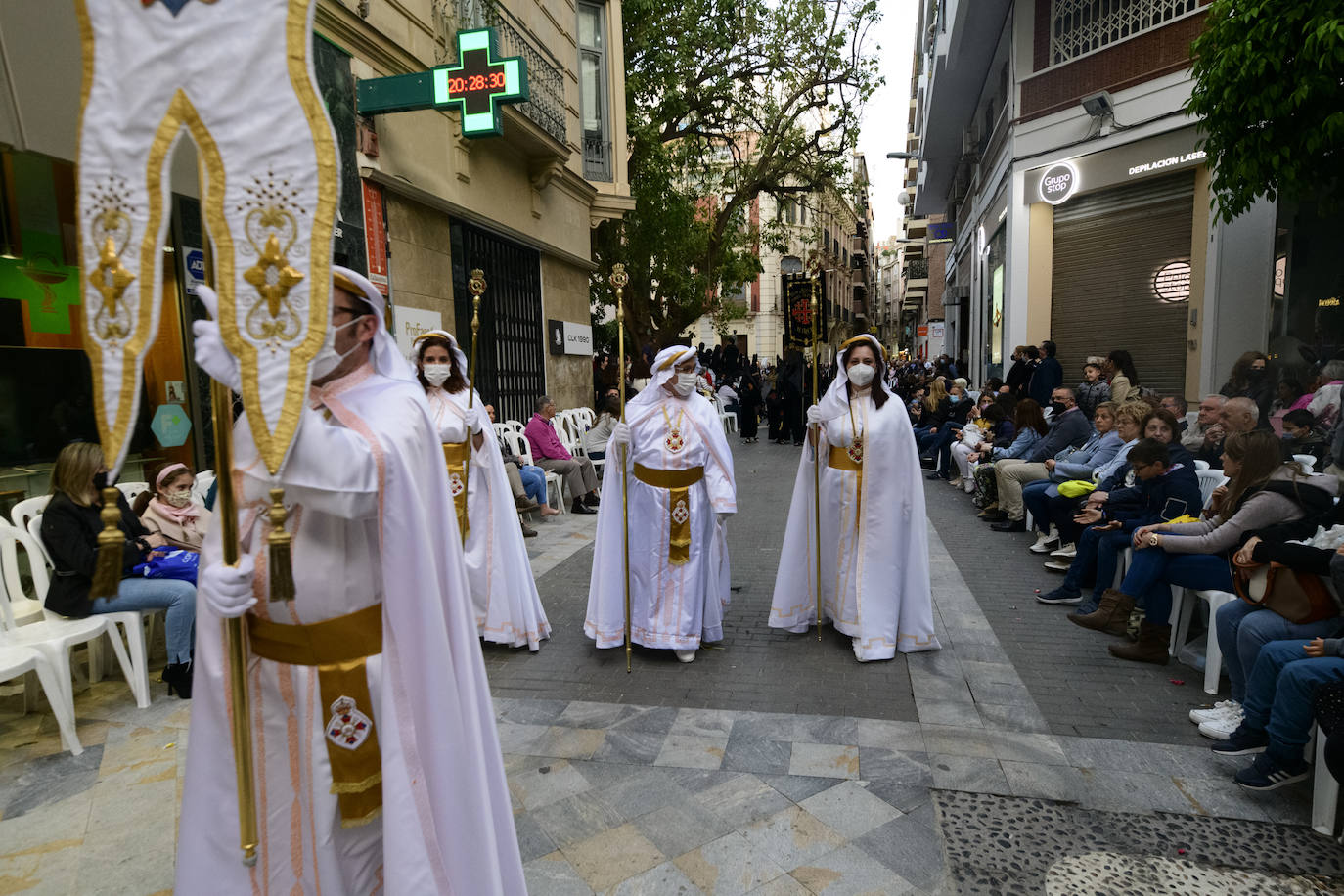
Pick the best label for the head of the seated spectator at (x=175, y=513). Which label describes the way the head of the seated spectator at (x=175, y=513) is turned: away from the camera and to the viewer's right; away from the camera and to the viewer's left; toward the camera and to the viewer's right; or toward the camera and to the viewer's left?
toward the camera and to the viewer's right

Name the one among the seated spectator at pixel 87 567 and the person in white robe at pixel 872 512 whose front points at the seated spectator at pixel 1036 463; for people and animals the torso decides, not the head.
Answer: the seated spectator at pixel 87 567

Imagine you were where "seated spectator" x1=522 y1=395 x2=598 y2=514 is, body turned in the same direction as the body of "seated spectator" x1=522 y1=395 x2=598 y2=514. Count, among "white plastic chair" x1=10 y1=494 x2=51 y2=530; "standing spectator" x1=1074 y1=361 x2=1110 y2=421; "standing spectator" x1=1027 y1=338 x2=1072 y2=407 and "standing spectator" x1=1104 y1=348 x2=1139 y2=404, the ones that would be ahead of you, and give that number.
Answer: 3

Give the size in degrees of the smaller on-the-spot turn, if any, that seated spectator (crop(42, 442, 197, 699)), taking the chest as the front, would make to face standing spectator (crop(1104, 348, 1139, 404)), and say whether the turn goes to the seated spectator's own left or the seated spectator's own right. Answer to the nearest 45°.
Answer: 0° — they already face them

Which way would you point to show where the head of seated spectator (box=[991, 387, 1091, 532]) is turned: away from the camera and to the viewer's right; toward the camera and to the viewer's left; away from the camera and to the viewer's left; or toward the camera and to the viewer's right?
toward the camera and to the viewer's left

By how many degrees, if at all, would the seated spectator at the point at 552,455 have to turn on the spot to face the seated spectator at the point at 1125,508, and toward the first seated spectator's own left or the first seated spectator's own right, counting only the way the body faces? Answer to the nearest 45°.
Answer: approximately 45° to the first seated spectator's own right

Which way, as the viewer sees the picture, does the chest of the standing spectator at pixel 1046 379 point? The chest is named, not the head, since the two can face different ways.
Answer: to the viewer's left

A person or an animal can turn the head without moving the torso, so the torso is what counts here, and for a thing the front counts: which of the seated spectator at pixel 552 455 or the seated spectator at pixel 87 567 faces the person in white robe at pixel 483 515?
the seated spectator at pixel 87 567

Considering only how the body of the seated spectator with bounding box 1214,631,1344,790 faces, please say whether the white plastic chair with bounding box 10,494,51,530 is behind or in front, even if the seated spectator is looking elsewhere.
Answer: in front

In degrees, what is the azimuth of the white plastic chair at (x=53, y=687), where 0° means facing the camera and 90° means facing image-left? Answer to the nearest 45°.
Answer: approximately 315°

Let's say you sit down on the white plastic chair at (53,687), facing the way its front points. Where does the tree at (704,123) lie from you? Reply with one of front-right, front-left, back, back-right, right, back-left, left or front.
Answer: left

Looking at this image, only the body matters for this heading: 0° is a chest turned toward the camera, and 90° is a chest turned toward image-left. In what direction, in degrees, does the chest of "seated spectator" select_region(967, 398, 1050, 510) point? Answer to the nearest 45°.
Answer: approximately 90°

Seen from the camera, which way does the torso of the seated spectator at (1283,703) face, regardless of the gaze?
to the viewer's left

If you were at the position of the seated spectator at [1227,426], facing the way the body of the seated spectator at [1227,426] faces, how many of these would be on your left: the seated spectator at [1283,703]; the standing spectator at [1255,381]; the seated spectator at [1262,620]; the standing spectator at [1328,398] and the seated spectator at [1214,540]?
3

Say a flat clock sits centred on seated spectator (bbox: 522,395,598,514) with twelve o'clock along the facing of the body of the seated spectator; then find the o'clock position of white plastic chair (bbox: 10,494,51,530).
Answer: The white plastic chair is roughly at 4 o'clock from the seated spectator.

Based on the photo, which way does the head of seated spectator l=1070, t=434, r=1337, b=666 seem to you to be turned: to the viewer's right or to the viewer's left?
to the viewer's left

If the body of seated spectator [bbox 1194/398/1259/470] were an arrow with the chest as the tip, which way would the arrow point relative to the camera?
to the viewer's left

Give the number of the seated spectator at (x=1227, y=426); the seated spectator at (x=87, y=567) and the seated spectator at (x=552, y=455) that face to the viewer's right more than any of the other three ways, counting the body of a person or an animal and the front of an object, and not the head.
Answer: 2

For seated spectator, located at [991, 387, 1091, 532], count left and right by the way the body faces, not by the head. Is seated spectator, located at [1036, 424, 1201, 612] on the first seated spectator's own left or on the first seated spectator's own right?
on the first seated spectator's own left

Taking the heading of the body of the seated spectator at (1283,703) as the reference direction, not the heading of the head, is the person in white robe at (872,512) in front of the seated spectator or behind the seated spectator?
in front

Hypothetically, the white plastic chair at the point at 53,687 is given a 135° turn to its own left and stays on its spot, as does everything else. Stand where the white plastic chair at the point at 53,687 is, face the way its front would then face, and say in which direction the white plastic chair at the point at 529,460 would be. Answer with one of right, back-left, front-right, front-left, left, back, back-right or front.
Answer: front-right

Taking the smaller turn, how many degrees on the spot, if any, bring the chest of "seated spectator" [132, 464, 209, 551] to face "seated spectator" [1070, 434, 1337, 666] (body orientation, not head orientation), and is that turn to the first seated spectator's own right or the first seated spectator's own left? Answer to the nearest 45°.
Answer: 0° — they already face them
